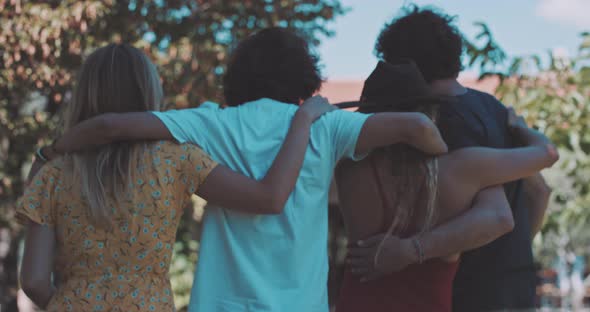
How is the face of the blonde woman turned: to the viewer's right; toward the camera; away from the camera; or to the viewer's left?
away from the camera

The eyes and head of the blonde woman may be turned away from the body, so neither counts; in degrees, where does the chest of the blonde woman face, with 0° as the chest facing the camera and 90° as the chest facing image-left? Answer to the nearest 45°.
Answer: approximately 180°

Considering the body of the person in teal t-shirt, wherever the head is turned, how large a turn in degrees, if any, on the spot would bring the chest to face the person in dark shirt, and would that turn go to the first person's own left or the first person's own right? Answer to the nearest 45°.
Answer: approximately 90° to the first person's own right

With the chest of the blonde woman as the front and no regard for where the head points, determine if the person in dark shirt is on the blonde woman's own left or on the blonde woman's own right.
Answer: on the blonde woman's own right

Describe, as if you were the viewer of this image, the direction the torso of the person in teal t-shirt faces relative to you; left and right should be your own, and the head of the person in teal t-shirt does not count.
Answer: facing away from the viewer

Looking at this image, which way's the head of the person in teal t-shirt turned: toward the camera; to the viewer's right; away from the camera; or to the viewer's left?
away from the camera

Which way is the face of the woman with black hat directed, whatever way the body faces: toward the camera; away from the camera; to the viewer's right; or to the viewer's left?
away from the camera

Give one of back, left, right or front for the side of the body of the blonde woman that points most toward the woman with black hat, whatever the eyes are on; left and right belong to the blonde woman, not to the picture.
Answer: right

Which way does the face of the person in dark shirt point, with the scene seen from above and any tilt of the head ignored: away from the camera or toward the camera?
away from the camera
